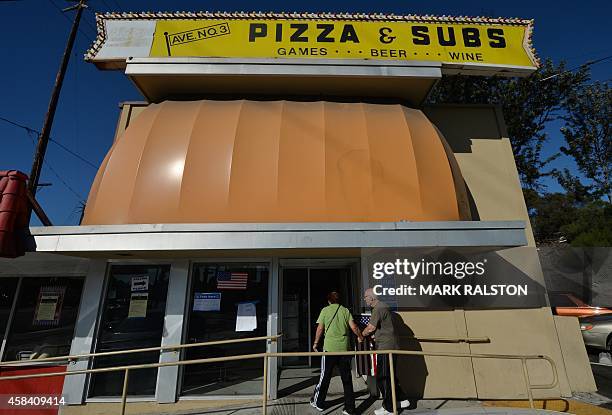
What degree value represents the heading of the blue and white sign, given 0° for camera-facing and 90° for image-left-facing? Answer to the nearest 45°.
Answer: approximately 0°

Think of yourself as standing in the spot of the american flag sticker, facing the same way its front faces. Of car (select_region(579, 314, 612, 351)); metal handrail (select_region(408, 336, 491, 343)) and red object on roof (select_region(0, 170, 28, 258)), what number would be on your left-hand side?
2

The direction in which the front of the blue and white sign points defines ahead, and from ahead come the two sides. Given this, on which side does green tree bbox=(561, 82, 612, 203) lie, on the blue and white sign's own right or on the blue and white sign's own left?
on the blue and white sign's own left

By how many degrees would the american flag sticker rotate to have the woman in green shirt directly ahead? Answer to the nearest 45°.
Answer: approximately 45° to its left

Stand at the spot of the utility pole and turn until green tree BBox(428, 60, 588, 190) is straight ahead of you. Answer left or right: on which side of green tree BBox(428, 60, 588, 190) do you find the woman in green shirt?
right

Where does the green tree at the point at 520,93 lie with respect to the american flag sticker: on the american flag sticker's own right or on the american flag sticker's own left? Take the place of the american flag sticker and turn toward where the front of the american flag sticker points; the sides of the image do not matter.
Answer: on the american flag sticker's own left
